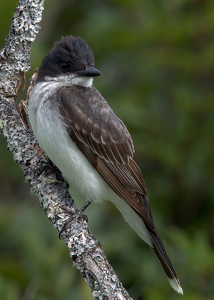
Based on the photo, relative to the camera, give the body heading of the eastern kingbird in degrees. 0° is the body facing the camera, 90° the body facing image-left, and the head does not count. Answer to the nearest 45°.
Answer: approximately 90°
